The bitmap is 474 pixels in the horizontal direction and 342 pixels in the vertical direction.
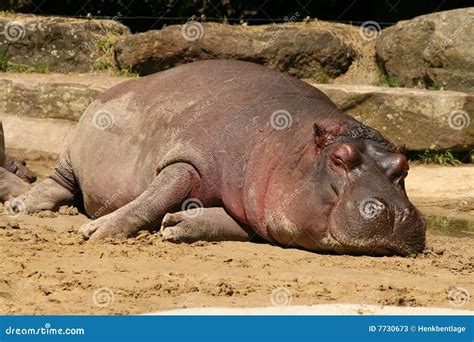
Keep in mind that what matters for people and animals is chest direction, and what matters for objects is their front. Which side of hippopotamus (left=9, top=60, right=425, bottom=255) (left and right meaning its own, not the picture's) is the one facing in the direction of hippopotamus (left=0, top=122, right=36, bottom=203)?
back

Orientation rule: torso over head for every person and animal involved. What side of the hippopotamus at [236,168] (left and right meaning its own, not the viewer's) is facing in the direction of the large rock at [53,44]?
back

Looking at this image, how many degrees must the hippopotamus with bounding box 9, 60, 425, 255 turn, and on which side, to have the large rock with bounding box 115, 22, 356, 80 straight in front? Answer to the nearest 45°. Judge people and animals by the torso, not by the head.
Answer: approximately 135° to its left

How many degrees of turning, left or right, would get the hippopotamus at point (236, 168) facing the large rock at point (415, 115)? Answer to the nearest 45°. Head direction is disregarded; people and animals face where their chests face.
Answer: approximately 90° to its left

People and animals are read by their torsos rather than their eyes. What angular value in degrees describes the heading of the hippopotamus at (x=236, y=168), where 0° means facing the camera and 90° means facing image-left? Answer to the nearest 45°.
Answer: approximately 315°

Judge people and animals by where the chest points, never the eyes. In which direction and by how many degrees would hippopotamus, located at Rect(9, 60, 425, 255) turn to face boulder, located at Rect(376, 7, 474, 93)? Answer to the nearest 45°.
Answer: approximately 90° to its left
